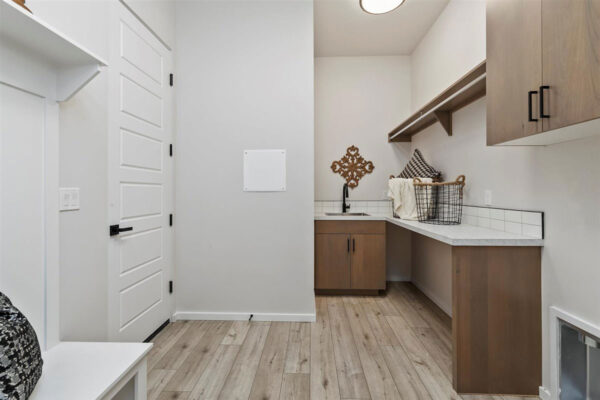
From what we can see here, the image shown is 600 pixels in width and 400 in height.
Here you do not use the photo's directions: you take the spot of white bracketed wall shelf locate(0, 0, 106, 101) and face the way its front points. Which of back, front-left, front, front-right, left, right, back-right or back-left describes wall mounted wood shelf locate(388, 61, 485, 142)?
front-left

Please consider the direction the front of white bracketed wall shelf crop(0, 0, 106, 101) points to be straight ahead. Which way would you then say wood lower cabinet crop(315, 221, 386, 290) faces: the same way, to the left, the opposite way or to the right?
to the right

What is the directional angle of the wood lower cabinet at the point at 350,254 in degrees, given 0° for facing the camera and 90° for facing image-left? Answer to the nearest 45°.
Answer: approximately 0°

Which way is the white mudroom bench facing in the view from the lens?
facing to the right of the viewer

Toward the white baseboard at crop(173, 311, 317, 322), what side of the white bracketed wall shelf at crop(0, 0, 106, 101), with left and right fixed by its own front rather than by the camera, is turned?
left

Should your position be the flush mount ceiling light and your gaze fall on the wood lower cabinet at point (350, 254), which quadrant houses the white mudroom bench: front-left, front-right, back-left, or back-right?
back-left

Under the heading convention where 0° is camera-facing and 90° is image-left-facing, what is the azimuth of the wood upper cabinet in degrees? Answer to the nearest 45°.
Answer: approximately 45°
